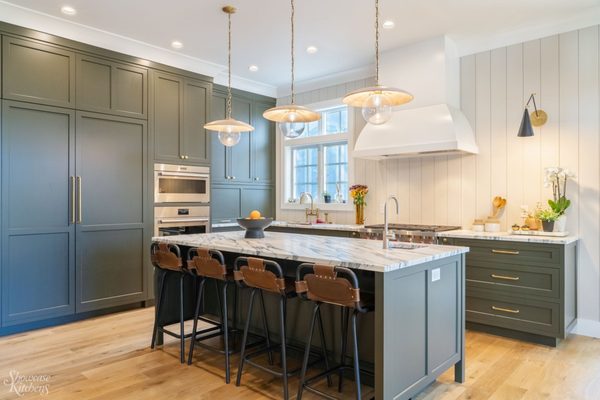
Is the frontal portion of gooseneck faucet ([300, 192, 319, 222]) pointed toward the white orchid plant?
no

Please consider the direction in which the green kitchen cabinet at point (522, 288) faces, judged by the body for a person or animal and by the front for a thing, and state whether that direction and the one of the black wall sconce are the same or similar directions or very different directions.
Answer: same or similar directions

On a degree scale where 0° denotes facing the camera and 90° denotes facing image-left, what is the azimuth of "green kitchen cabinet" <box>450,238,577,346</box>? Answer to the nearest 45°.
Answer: approximately 45°

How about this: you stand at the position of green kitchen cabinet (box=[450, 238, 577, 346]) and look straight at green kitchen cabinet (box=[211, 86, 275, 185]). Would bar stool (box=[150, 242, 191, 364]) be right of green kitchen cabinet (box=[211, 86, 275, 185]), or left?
left

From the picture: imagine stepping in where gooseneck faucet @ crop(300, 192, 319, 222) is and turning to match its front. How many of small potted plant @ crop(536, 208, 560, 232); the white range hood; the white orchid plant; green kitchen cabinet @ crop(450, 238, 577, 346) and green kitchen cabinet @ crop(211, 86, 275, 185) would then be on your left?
4

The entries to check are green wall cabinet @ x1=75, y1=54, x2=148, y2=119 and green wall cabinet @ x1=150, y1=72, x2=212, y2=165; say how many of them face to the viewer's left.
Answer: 0

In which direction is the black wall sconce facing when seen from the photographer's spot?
facing the viewer and to the left of the viewer

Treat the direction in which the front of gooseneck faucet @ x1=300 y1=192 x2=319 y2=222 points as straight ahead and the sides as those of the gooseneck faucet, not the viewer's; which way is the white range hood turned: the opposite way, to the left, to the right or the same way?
the same way

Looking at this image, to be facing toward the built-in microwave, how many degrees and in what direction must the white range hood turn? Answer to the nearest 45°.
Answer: approximately 45° to its right

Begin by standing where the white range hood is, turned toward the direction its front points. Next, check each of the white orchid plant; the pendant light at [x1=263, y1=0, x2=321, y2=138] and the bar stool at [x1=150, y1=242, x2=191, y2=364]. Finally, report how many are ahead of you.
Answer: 2

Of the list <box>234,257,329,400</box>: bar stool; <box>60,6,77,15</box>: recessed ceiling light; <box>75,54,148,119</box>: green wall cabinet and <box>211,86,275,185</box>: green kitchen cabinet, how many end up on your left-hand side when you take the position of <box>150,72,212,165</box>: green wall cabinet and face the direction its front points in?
1

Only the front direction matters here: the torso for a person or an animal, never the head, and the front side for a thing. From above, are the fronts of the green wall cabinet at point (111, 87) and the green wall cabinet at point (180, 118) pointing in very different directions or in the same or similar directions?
same or similar directions

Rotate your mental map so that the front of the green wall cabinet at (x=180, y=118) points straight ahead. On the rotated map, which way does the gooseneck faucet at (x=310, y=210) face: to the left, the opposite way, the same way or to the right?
to the right

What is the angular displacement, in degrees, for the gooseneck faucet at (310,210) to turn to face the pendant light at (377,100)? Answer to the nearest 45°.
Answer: approximately 45° to its left

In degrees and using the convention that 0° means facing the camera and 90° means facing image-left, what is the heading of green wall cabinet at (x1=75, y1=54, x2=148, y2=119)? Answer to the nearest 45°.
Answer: approximately 315°

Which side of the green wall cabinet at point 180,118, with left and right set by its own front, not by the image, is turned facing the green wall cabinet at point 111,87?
right

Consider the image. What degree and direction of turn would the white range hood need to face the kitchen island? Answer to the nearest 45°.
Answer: approximately 45° to its left

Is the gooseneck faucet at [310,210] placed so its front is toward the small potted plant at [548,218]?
no

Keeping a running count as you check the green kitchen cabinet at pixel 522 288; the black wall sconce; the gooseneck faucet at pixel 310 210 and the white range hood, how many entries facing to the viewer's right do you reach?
0
